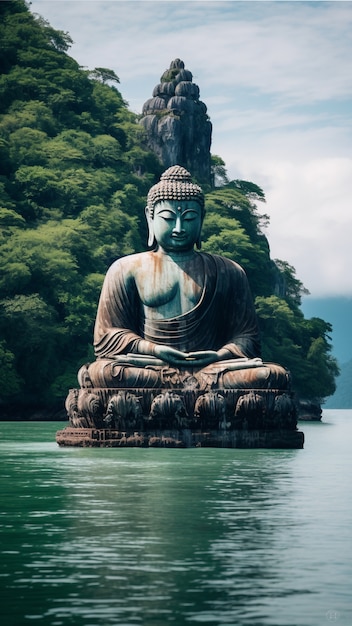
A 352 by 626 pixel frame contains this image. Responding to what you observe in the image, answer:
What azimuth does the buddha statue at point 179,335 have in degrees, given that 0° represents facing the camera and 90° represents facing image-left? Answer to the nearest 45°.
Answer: approximately 0°
